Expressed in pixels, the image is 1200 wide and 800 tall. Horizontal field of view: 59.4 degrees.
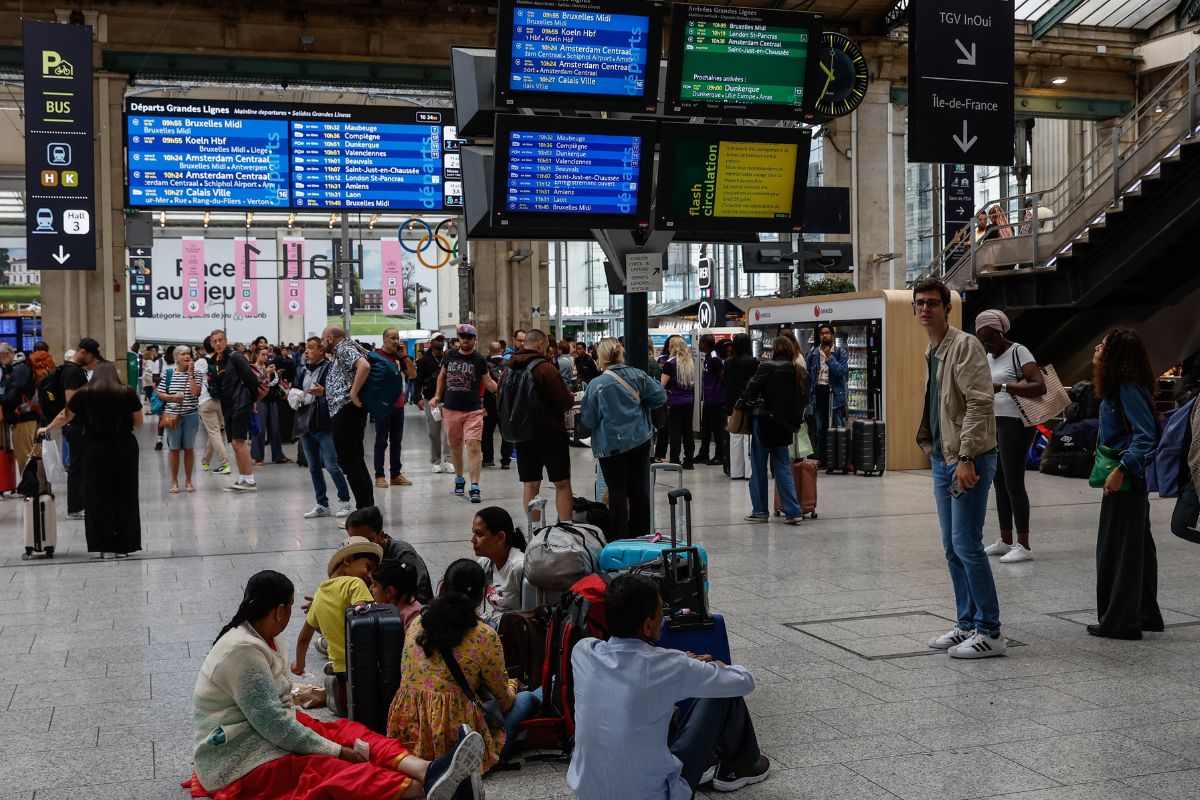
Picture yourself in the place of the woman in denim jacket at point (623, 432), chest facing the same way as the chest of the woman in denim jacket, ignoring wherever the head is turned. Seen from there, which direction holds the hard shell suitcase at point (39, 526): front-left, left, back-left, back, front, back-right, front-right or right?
left

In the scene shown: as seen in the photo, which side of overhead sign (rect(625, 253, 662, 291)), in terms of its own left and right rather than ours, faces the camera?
front

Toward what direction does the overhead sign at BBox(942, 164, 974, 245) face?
toward the camera

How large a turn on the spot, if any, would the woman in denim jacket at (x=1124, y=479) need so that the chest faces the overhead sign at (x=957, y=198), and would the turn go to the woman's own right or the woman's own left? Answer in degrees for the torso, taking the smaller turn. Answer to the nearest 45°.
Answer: approximately 90° to the woman's own right

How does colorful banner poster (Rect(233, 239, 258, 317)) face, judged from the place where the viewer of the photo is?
facing the viewer

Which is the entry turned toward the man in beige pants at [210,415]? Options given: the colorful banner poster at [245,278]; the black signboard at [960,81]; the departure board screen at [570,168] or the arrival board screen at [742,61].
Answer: the colorful banner poster

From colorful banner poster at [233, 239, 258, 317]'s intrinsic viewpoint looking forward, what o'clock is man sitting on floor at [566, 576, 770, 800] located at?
The man sitting on floor is roughly at 12 o'clock from the colorful banner poster.

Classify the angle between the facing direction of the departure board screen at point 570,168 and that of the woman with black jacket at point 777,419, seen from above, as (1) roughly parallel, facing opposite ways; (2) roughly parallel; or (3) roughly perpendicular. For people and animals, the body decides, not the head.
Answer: roughly parallel, facing opposite ways

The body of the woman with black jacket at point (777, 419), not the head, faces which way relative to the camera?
away from the camera

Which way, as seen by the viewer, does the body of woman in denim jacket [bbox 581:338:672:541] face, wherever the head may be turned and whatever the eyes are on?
away from the camera

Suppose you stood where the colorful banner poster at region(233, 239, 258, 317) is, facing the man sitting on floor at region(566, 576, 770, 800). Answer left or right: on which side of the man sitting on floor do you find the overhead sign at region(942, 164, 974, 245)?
left

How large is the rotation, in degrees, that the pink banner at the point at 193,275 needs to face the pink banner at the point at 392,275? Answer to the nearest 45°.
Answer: approximately 45° to its left

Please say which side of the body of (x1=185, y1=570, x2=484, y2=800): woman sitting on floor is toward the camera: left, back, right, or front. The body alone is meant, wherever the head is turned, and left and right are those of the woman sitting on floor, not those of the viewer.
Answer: right
